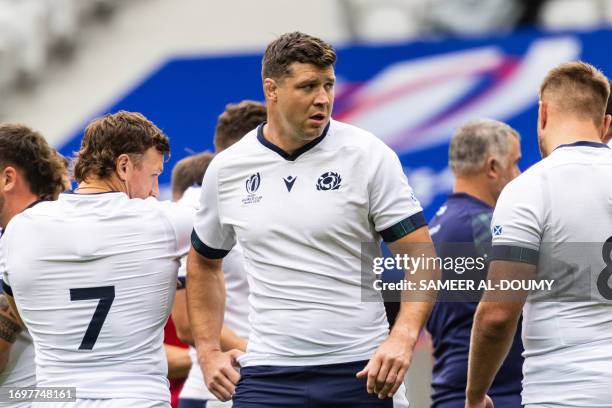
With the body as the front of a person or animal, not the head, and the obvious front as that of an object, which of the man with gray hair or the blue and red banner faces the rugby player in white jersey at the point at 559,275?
the blue and red banner

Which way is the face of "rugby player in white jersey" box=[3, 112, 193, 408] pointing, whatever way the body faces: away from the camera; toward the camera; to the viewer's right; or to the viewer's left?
to the viewer's right

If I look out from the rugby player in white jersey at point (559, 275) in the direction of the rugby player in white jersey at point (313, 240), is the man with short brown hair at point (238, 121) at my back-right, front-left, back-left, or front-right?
front-right

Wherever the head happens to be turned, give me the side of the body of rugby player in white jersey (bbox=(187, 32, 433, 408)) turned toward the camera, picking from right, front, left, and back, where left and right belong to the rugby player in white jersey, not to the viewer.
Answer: front

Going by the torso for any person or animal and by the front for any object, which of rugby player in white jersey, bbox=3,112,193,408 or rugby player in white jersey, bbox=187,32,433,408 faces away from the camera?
rugby player in white jersey, bbox=3,112,193,408

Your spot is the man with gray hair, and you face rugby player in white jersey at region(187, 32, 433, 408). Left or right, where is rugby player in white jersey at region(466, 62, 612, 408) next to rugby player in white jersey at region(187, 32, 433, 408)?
left

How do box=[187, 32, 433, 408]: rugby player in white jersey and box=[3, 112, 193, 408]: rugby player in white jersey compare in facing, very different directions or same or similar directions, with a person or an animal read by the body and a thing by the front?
very different directions

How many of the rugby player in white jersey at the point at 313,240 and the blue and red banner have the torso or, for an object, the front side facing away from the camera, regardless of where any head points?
0

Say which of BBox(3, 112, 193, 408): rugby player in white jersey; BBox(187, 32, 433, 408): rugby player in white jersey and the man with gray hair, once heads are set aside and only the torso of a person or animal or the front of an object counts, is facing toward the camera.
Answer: BBox(187, 32, 433, 408): rugby player in white jersey

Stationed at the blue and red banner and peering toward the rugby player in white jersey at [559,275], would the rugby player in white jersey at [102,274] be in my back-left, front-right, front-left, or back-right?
front-right

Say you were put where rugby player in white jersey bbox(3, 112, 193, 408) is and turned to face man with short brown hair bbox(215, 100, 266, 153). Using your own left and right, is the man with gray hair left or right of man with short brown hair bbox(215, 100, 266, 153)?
right

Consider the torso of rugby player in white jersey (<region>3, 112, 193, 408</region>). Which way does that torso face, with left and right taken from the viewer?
facing away from the viewer

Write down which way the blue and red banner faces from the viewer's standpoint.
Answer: facing the viewer

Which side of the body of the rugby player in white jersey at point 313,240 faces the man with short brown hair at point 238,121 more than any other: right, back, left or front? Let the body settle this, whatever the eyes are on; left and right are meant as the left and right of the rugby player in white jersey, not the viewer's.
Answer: back
